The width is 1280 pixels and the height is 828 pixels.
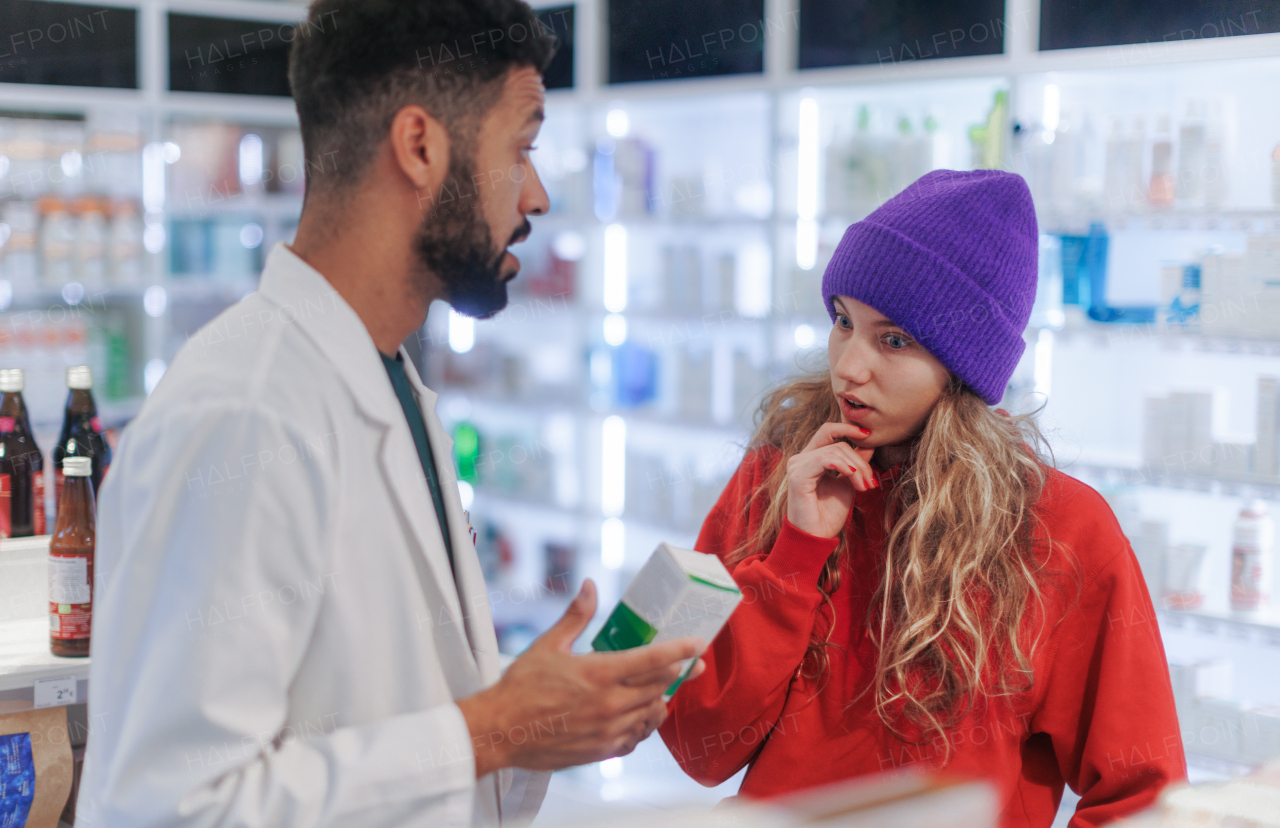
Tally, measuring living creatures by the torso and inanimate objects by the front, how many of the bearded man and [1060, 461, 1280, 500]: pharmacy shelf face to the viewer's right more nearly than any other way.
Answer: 1

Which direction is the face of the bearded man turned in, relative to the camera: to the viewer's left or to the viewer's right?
to the viewer's right

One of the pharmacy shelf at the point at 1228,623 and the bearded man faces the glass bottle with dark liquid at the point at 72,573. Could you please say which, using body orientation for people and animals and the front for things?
the pharmacy shelf

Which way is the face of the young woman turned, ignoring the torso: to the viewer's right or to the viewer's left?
to the viewer's left

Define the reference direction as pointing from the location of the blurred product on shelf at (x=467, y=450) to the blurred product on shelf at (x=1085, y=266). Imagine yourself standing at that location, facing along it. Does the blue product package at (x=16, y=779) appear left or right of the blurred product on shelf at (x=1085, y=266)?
right

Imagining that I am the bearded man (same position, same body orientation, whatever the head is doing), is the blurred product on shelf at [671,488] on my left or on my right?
on my left

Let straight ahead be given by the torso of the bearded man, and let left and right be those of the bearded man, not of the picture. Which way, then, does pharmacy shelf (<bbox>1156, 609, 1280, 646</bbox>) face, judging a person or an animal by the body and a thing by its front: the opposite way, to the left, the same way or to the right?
to the right

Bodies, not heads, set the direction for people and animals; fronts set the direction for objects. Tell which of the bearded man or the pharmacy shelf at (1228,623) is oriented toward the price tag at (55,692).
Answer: the pharmacy shelf

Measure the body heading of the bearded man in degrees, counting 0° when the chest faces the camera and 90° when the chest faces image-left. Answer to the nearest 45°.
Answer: approximately 270°
